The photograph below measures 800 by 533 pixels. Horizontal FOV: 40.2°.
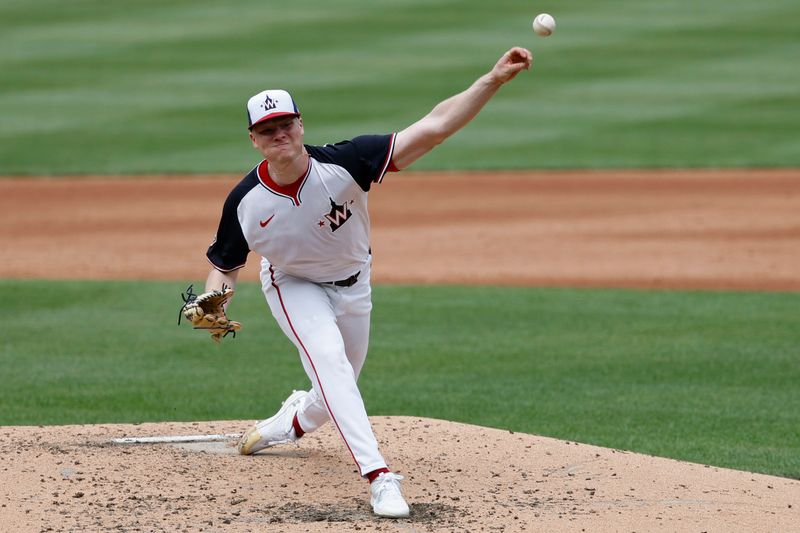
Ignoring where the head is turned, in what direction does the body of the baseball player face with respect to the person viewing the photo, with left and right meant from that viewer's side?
facing the viewer

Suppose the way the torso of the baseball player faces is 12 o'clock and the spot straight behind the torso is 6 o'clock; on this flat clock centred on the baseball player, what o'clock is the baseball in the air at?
The baseball in the air is roughly at 9 o'clock from the baseball player.
